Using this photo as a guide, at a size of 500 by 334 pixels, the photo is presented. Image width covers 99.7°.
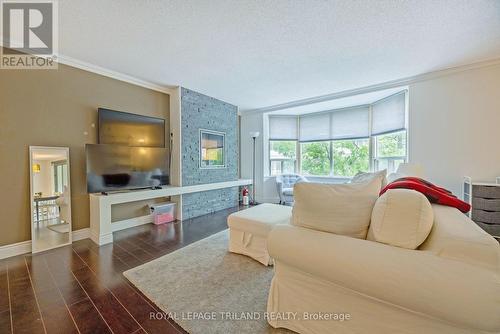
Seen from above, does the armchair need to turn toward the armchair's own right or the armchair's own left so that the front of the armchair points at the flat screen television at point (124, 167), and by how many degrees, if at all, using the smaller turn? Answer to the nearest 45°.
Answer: approximately 90° to the armchair's own right

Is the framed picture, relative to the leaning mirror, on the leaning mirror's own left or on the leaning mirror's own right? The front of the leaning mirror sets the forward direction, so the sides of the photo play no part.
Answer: on the leaning mirror's own left

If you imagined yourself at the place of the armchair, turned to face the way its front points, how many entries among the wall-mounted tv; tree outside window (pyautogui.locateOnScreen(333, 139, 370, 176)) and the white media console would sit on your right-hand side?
2

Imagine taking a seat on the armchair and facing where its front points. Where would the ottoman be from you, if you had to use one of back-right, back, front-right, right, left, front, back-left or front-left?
front-right

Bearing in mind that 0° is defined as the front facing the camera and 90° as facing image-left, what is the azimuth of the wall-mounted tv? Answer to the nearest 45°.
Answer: approximately 315°

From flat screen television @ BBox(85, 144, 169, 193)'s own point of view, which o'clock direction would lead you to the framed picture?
The framed picture is roughly at 10 o'clock from the flat screen television.

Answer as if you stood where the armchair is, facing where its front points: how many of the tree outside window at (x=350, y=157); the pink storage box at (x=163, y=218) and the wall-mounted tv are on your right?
2

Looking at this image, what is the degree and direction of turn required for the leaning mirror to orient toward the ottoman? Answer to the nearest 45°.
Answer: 0° — it already faces it

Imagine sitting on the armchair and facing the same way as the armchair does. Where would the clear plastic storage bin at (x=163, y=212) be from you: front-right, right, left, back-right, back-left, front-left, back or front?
right

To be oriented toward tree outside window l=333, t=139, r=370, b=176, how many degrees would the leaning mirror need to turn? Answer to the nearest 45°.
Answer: approximately 45° to its left
